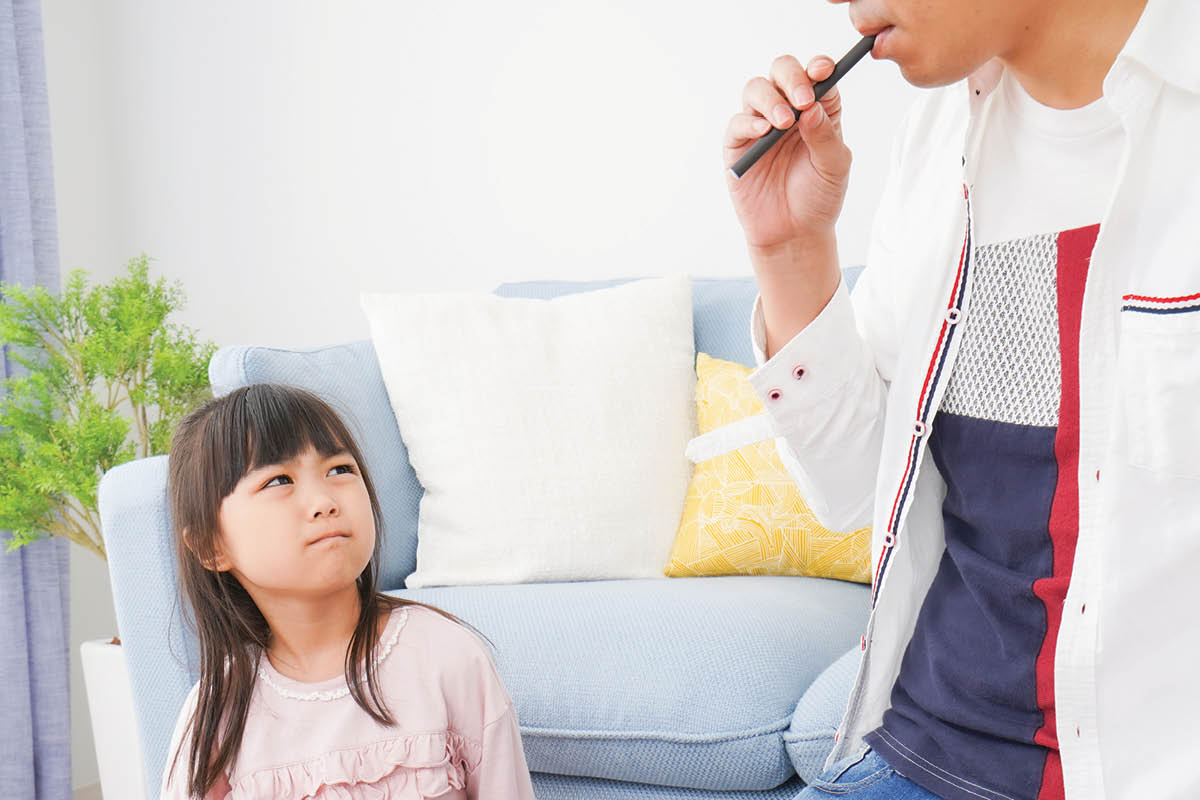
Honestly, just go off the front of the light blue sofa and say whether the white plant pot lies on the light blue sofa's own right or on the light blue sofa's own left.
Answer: on the light blue sofa's own right

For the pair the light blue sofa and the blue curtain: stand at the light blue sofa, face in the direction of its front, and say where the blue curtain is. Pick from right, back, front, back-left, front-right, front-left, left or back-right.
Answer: back-right

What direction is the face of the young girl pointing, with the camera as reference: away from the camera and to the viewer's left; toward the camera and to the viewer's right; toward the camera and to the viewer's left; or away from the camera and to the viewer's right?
toward the camera and to the viewer's right

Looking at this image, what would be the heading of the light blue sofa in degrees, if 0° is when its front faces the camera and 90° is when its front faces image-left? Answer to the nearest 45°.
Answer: approximately 0°

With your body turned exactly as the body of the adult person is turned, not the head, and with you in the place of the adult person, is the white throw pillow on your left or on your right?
on your right

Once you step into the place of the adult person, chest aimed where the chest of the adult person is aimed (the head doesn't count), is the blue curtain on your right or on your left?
on your right

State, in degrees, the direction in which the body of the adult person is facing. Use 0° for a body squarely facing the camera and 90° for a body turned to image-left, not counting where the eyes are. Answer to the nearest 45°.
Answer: approximately 45°
